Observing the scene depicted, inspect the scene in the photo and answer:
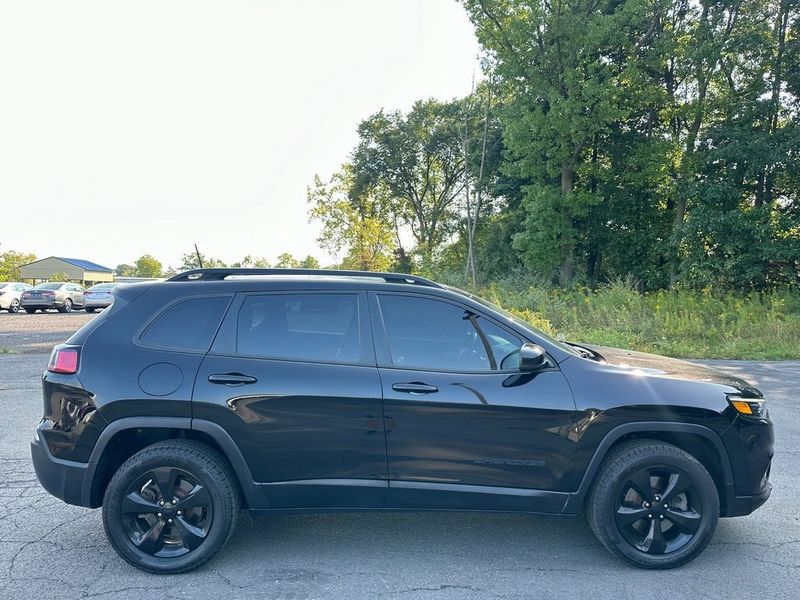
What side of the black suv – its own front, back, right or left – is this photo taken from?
right

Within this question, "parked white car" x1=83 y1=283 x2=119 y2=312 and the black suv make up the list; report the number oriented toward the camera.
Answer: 0

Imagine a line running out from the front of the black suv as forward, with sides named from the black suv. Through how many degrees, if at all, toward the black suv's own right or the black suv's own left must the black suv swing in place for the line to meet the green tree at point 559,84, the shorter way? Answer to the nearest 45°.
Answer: approximately 90° to the black suv's own left

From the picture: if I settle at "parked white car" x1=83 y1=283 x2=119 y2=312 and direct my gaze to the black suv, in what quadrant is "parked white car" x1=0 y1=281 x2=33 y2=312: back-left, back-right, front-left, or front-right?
back-right

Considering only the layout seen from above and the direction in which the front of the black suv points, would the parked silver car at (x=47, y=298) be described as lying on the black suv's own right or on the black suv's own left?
on the black suv's own left

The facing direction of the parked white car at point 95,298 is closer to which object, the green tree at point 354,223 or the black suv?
the green tree

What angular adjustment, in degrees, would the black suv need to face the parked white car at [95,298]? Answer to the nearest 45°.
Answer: approximately 135° to its left

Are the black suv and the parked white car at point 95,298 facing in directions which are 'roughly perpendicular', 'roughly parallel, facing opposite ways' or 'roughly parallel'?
roughly perpendicular

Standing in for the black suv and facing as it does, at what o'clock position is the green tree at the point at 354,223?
The green tree is roughly at 9 o'clock from the black suv.

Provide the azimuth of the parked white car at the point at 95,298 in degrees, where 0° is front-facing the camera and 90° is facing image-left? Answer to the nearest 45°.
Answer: approximately 225°

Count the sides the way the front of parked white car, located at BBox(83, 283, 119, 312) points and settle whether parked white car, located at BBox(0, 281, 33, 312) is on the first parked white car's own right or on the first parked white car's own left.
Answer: on the first parked white car's own left

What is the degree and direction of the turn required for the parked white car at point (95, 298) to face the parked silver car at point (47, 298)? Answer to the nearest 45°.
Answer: approximately 135° to its left

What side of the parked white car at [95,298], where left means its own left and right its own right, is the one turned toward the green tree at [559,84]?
right

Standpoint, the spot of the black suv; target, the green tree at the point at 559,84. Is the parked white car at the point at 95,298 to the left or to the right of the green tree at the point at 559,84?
left

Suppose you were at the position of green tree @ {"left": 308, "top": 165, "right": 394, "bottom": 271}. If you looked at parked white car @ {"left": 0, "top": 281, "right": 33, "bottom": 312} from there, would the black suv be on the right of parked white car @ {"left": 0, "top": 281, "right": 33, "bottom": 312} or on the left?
left
